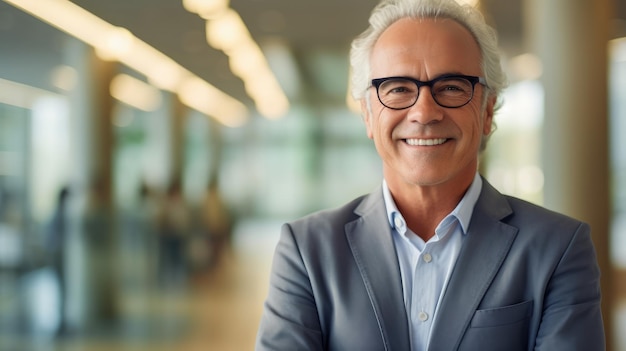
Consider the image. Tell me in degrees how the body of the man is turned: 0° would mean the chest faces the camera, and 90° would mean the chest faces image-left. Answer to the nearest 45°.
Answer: approximately 0°

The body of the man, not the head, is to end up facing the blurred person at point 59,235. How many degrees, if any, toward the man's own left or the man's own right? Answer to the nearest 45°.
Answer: approximately 135° to the man's own right

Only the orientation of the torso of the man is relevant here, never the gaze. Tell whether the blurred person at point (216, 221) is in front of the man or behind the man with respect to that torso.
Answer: behind

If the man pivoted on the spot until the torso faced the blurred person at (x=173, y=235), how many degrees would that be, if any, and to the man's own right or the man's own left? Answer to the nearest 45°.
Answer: approximately 135° to the man's own right
